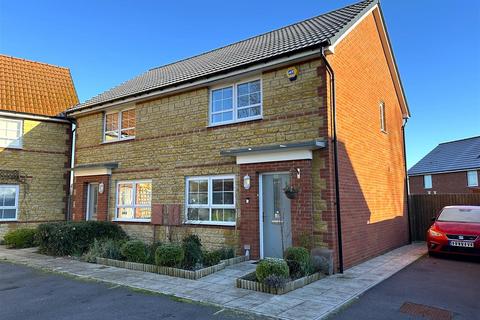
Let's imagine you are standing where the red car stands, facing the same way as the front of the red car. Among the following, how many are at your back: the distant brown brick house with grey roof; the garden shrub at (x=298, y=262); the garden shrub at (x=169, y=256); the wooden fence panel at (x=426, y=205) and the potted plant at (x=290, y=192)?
2

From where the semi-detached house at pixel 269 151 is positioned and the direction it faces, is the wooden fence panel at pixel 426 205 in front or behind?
behind

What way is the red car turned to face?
toward the camera

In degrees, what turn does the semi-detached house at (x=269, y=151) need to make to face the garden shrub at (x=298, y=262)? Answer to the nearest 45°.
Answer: approximately 45° to its left

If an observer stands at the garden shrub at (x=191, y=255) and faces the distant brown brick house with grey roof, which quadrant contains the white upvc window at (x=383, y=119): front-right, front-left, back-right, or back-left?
front-right

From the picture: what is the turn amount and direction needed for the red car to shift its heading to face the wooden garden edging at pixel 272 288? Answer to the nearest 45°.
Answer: approximately 45° to its right

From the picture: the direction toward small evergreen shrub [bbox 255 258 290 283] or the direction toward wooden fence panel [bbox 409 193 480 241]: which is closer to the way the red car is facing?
the small evergreen shrub

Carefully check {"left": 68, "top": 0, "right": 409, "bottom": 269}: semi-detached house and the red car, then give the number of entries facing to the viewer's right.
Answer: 0

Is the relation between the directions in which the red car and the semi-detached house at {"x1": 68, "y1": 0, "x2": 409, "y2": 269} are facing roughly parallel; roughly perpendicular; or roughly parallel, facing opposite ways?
roughly parallel

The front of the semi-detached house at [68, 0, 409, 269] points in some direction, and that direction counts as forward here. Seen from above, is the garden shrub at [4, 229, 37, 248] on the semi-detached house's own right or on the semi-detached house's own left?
on the semi-detached house's own right

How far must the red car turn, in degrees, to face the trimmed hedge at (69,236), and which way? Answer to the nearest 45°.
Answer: approximately 45° to its right

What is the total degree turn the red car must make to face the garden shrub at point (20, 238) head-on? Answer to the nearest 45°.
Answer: approximately 90° to its right
